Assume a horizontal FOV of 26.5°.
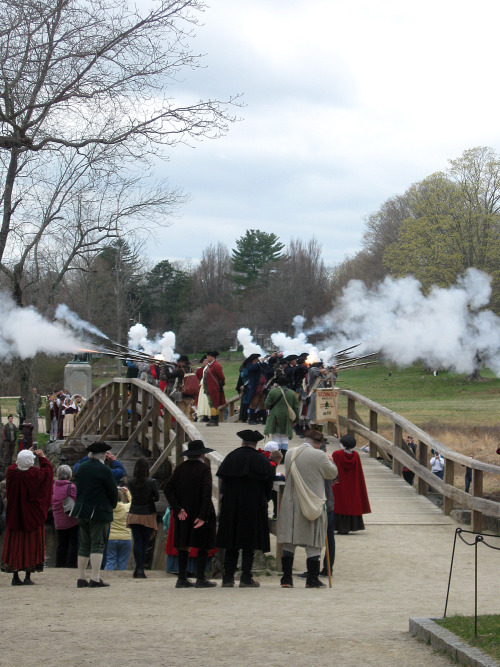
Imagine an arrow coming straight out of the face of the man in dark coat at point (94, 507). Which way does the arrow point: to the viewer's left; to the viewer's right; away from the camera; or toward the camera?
away from the camera

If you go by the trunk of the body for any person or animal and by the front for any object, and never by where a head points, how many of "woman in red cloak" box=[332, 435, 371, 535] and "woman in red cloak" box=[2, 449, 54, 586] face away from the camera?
2

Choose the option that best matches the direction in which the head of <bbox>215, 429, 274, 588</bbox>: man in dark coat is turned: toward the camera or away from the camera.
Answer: away from the camera

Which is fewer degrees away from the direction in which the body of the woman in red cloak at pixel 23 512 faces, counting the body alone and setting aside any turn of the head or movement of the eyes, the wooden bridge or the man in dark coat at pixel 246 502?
the wooden bridge

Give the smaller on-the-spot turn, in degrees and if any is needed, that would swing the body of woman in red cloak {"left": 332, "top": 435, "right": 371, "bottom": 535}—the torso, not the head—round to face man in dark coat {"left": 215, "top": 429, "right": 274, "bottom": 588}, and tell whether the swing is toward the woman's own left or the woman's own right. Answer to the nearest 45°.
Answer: approximately 180°

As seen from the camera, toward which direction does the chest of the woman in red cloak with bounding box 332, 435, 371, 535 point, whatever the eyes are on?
away from the camera

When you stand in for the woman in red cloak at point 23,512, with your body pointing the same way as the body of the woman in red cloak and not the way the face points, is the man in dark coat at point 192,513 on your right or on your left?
on your right

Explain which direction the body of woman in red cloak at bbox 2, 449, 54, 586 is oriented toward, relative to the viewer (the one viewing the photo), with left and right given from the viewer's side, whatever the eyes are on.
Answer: facing away from the viewer
